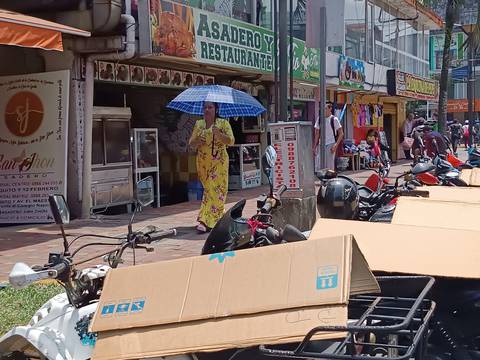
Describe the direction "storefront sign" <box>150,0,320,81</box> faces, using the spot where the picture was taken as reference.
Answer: facing the viewer and to the right of the viewer

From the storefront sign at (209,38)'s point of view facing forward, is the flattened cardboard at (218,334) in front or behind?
in front

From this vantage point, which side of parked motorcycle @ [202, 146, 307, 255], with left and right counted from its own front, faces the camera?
left

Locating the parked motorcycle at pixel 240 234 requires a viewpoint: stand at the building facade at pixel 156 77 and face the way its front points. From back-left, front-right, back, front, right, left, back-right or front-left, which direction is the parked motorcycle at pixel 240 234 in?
front-right

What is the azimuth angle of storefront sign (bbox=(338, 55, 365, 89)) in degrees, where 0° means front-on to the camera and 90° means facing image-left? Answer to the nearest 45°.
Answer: approximately 315°

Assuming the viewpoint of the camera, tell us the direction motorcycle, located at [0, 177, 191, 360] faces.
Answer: facing away from the viewer and to the left of the viewer

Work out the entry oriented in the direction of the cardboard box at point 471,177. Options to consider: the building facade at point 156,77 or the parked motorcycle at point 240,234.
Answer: the building facade

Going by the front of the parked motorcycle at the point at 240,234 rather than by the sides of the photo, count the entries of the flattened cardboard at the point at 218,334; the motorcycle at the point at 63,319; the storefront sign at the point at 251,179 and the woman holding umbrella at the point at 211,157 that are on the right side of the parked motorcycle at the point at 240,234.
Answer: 2

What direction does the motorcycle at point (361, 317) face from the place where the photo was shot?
facing away from the viewer and to the left of the viewer

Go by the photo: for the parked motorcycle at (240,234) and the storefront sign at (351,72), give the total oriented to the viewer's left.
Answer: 1

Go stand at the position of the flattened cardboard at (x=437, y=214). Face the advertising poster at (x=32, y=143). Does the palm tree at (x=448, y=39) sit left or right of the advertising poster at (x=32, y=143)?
right

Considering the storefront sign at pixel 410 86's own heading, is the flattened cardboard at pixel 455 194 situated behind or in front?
in front

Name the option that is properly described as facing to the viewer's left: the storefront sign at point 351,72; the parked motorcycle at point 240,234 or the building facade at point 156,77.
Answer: the parked motorcycle

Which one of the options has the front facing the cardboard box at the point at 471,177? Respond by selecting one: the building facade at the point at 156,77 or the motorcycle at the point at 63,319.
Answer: the building facade

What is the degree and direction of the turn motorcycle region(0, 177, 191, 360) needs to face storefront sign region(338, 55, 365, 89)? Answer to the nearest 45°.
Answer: approximately 90° to its right
